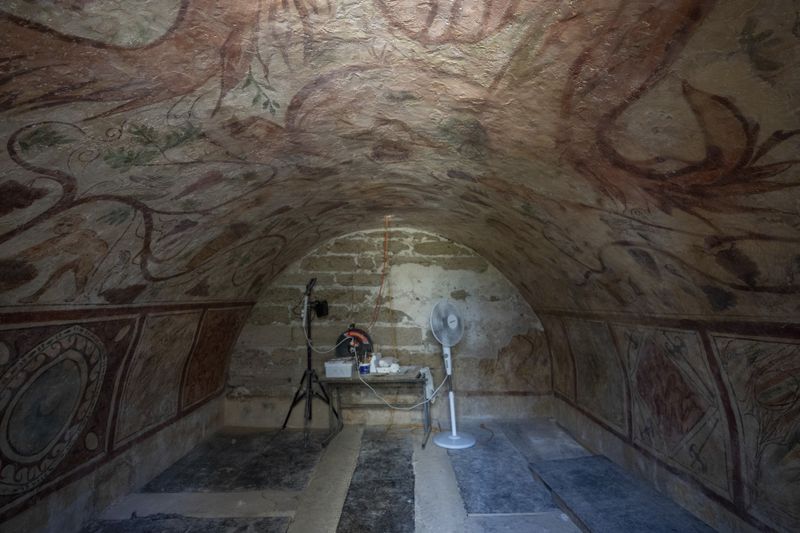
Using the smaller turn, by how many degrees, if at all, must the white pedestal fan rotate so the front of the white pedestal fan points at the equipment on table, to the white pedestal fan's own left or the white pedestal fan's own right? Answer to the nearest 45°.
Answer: approximately 180°

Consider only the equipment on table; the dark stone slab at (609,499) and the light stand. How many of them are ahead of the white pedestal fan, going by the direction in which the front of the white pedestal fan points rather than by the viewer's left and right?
1

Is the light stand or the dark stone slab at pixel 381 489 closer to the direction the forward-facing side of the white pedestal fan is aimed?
the dark stone slab

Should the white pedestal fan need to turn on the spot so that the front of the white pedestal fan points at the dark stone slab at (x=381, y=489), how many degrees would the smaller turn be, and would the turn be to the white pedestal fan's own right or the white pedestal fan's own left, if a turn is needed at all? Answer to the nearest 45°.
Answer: approximately 90° to the white pedestal fan's own right

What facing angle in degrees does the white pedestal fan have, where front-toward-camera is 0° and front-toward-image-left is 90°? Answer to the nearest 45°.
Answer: approximately 315°

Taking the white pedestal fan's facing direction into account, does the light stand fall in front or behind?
behind

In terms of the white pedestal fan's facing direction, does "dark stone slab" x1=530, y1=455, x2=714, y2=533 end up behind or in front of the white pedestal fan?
in front

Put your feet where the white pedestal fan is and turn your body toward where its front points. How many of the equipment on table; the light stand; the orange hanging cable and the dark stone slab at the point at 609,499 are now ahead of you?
1

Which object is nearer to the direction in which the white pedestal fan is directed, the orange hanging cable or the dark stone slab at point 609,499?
the dark stone slab

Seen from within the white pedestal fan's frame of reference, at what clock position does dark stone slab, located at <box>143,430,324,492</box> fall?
The dark stone slab is roughly at 4 o'clock from the white pedestal fan.

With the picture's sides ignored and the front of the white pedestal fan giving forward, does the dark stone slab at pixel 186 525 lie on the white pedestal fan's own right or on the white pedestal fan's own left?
on the white pedestal fan's own right
